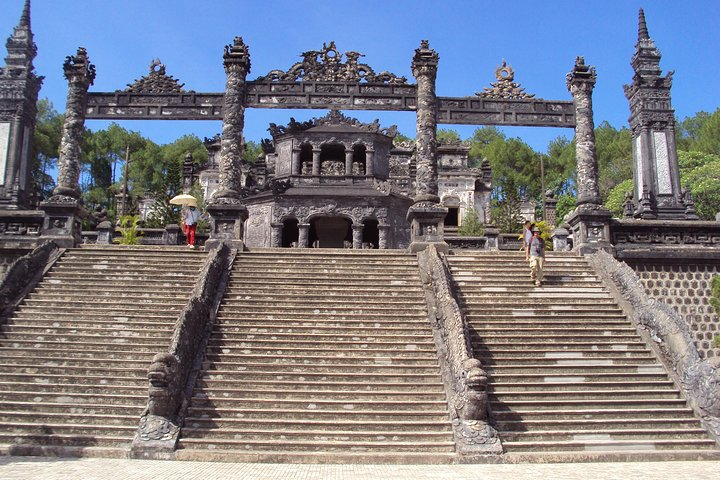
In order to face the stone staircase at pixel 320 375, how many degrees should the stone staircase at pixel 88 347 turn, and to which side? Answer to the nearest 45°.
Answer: approximately 45° to its left

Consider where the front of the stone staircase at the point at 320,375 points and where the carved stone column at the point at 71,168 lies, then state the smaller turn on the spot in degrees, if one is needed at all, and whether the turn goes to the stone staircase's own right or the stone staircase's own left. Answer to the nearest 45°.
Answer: approximately 135° to the stone staircase's own right

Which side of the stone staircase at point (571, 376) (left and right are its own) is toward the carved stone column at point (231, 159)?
right

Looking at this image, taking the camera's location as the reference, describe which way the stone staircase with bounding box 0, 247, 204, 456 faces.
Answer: facing the viewer

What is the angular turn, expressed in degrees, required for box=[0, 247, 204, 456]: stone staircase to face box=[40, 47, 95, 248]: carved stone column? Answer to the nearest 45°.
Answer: approximately 180°

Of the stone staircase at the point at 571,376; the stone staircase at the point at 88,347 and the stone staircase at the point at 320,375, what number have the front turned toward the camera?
3

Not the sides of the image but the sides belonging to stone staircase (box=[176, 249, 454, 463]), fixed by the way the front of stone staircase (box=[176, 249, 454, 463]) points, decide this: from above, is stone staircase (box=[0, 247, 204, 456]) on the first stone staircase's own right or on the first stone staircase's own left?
on the first stone staircase's own right

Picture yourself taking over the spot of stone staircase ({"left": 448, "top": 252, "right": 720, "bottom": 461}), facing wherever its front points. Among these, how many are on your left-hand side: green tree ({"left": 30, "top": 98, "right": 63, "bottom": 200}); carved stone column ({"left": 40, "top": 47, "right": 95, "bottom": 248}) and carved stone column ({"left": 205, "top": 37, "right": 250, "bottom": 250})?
0

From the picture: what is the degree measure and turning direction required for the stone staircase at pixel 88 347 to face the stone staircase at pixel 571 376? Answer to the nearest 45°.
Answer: approximately 45° to its left

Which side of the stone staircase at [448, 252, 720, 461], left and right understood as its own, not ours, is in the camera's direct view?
front
